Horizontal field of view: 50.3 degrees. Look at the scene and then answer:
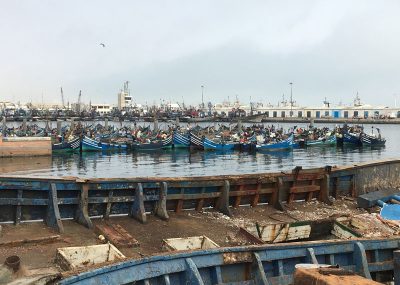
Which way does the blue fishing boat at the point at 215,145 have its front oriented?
to the viewer's left

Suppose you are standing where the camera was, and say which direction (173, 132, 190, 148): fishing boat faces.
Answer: facing the viewer and to the left of the viewer
